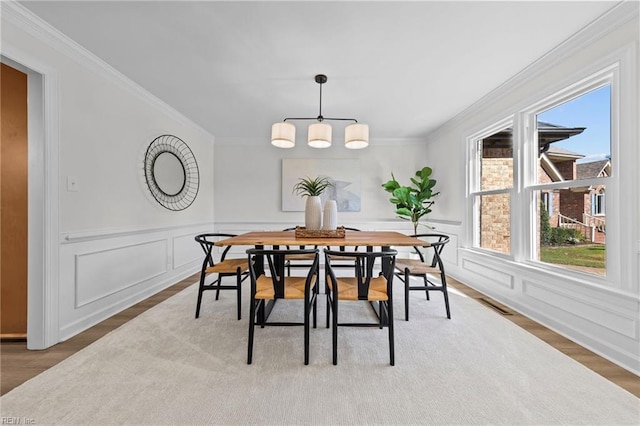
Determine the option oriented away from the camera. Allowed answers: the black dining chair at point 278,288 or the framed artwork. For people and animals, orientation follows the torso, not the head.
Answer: the black dining chair

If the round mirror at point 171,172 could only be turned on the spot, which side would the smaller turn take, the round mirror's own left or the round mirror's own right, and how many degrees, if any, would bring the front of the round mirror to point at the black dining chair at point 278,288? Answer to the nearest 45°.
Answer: approximately 45° to the round mirror's own right

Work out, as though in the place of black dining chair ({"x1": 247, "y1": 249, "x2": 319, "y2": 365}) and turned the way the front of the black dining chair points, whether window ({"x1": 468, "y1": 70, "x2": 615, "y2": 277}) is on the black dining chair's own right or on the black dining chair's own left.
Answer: on the black dining chair's own right

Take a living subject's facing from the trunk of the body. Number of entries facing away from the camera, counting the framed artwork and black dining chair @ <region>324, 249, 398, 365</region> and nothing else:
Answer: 1

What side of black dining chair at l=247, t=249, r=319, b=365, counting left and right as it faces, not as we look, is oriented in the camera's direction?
back

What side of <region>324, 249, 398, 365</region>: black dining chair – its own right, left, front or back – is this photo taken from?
back

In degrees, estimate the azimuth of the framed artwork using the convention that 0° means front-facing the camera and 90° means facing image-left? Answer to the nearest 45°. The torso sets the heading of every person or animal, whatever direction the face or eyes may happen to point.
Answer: approximately 0°

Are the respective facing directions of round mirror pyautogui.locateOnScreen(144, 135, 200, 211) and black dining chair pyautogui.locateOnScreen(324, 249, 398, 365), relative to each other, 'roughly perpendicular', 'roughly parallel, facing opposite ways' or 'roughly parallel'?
roughly perpendicular

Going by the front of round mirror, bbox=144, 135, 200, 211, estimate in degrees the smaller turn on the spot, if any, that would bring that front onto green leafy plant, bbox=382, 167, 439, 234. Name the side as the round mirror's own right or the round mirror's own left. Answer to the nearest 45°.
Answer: approximately 45° to the round mirror's own left

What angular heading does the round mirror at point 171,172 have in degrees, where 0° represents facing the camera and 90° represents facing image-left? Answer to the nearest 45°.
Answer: approximately 315°

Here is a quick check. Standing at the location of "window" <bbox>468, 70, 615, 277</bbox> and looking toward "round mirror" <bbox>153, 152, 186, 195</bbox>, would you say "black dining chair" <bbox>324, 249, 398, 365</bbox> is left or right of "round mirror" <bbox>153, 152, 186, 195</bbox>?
left
